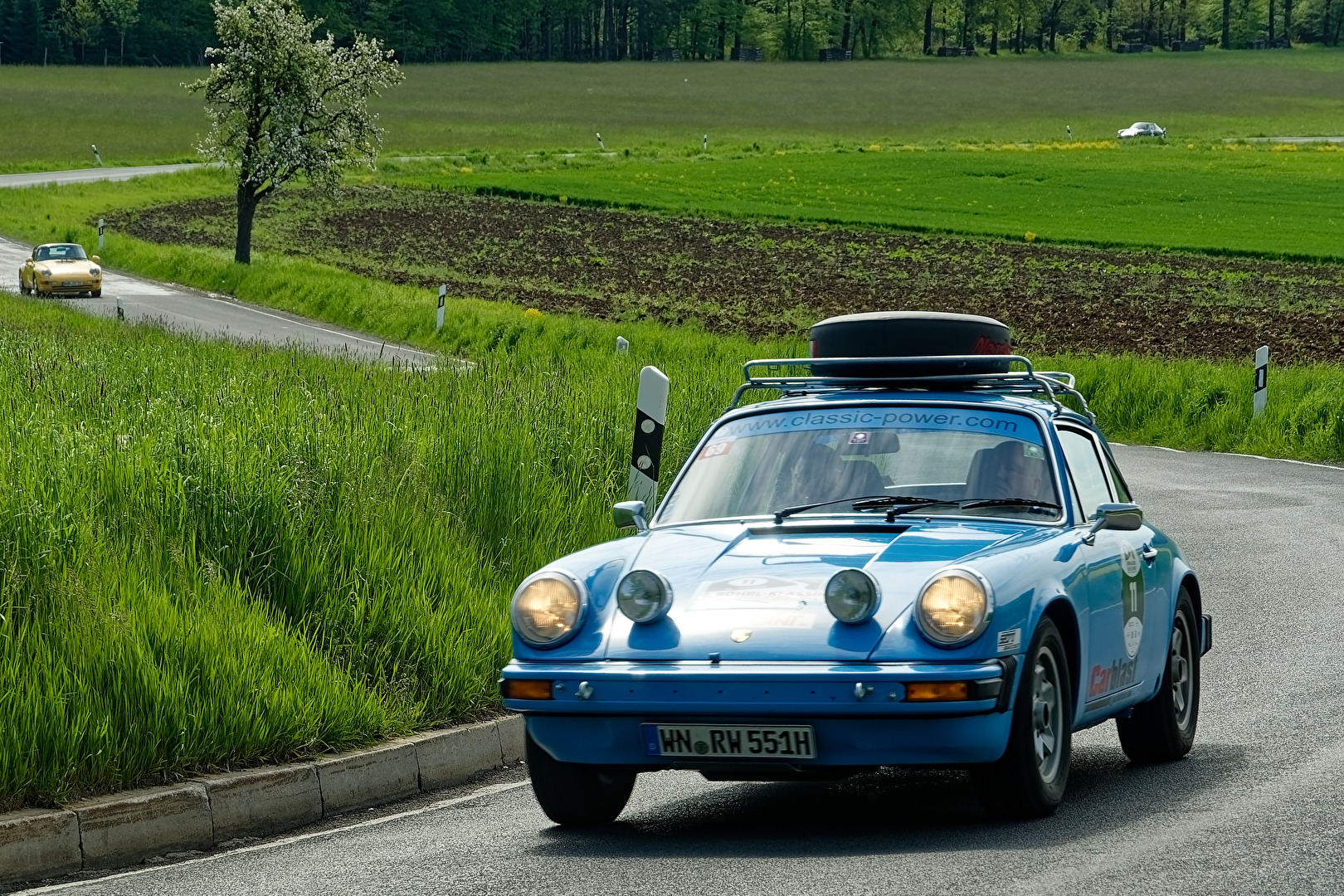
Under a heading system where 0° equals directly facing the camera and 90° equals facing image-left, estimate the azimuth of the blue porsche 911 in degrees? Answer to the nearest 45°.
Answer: approximately 45°

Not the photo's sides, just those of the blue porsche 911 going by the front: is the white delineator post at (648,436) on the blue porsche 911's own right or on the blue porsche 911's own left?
on the blue porsche 911's own right
